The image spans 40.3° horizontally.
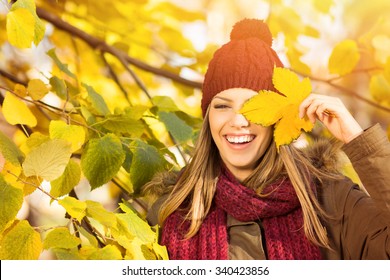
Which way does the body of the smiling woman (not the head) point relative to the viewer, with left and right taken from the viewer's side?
facing the viewer
